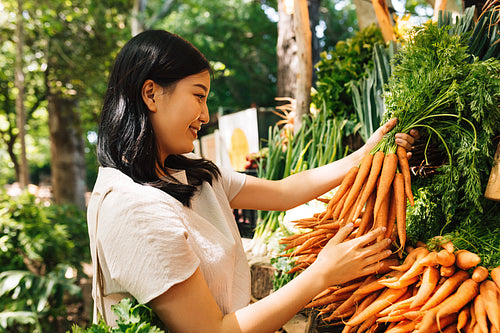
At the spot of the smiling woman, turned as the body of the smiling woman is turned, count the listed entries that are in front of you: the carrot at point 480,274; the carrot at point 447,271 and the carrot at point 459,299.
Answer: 3

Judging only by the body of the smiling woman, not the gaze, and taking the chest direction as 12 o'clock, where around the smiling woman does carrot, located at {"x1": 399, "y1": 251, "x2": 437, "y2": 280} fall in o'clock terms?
The carrot is roughly at 12 o'clock from the smiling woman.

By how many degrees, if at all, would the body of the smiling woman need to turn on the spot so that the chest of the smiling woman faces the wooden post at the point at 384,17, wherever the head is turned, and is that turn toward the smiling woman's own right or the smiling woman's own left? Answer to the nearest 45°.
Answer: approximately 45° to the smiling woman's own left

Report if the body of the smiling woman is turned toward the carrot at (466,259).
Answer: yes

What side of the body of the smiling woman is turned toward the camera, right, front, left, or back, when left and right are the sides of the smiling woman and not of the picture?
right

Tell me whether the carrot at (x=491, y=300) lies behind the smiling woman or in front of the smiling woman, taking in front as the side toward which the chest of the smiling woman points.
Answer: in front

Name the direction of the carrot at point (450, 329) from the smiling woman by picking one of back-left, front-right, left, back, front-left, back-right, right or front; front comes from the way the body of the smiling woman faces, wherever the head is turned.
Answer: front

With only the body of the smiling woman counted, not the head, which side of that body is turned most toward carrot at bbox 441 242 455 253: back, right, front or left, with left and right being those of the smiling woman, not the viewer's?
front

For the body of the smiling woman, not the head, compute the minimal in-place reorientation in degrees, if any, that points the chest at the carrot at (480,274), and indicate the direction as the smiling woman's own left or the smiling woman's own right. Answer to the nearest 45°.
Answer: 0° — they already face it

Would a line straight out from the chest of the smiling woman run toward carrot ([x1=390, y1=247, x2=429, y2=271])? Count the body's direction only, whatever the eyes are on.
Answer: yes

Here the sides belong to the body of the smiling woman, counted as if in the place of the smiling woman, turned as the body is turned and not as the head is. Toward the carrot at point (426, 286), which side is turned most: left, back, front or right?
front

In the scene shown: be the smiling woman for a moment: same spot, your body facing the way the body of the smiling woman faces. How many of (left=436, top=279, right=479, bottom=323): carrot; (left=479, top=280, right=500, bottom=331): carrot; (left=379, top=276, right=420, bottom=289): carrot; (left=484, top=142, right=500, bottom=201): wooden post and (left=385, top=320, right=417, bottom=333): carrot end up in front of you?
5

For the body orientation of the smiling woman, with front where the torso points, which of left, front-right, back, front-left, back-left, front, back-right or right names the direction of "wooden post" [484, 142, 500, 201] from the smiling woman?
front

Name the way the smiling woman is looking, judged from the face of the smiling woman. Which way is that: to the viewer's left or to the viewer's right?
to the viewer's right

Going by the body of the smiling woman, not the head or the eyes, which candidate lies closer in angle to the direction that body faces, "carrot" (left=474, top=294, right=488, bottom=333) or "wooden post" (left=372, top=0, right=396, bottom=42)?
the carrot

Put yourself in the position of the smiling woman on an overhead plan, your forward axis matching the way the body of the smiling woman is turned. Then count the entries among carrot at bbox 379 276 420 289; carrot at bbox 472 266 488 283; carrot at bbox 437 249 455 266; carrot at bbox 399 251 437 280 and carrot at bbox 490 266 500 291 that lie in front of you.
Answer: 5
